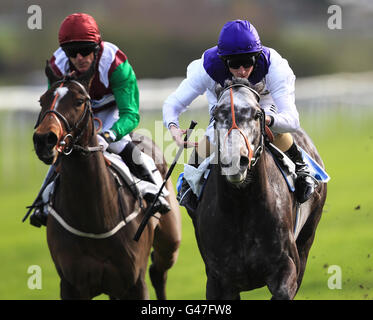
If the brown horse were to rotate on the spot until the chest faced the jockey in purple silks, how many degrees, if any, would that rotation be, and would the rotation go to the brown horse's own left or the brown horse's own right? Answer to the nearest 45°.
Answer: approximately 135° to the brown horse's own left

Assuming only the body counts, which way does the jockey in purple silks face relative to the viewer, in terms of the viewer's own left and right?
facing the viewer

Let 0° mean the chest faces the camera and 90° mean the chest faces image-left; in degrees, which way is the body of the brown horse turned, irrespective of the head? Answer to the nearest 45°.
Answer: approximately 45°

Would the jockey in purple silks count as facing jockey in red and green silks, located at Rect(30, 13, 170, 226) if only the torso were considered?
no

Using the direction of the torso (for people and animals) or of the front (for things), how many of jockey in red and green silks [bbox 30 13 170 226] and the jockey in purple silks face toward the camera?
2

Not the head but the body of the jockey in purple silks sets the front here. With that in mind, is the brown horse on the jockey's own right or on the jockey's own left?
on the jockey's own right

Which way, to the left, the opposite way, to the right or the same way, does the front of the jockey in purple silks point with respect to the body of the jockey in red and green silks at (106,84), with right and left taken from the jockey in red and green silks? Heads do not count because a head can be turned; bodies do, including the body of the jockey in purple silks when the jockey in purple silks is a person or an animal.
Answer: the same way
